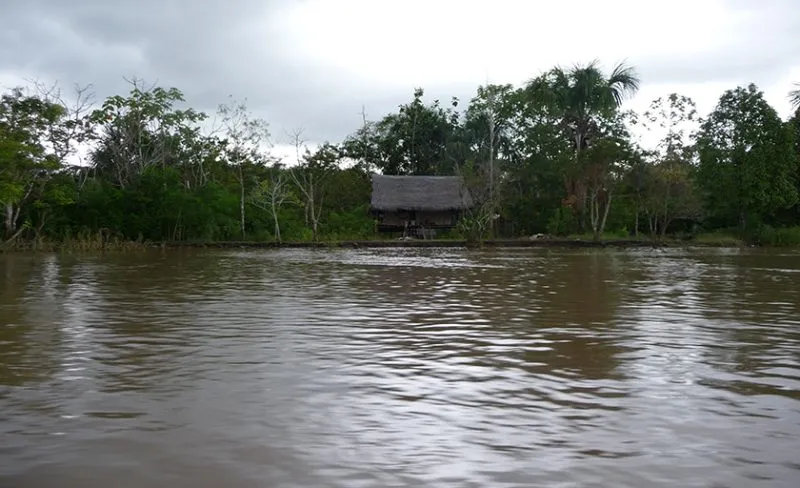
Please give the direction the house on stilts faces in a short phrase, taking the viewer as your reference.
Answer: facing the viewer

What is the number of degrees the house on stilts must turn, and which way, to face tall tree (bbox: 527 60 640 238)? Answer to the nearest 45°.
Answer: approximately 90° to its left

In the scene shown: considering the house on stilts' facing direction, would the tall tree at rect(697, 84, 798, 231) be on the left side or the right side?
on its left

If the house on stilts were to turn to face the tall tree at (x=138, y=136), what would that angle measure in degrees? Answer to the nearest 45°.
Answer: approximately 45° to its right

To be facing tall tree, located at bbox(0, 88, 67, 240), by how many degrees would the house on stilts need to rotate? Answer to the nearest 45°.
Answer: approximately 45° to its right
